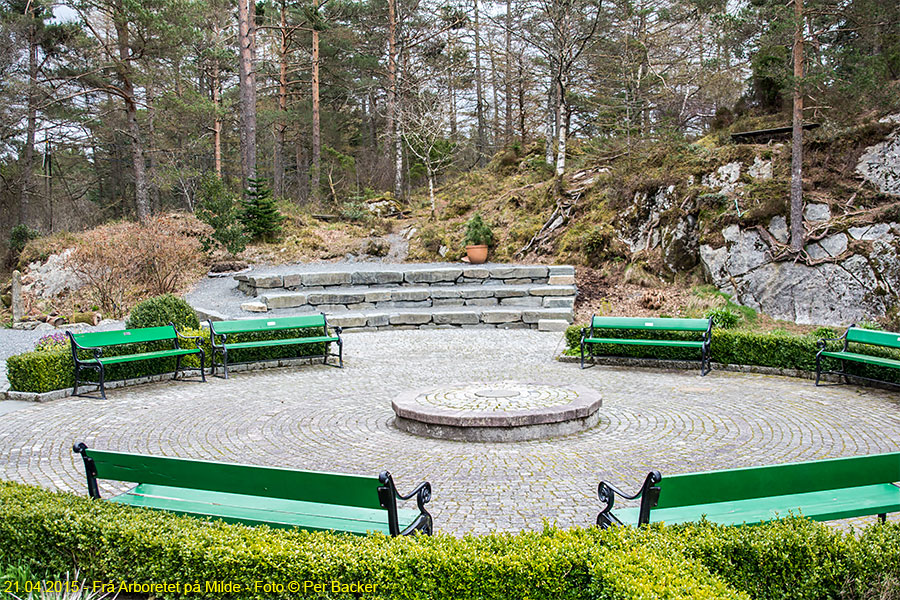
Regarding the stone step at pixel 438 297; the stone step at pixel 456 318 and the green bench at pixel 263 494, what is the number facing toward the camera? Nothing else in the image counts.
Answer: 2

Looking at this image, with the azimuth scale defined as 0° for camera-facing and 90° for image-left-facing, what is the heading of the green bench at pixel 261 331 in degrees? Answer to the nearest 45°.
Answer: approximately 315°

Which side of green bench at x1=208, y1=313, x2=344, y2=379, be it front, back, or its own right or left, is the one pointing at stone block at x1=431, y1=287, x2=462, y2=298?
left

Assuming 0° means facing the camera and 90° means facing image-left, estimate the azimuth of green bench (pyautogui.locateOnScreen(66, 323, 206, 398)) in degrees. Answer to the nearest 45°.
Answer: approximately 315°

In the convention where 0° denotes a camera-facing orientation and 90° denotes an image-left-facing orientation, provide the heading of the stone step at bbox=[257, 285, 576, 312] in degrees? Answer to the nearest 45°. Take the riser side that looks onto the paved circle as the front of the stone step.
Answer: approximately 0°
